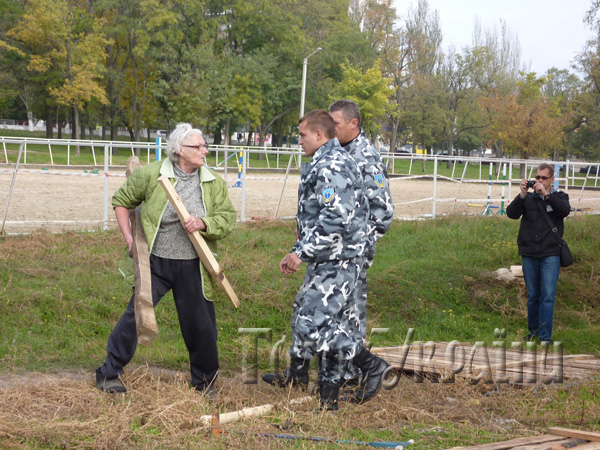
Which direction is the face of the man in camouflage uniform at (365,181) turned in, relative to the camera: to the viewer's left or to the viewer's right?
to the viewer's left

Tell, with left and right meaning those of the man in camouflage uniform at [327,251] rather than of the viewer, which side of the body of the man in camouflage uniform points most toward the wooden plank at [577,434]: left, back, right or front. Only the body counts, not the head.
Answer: back

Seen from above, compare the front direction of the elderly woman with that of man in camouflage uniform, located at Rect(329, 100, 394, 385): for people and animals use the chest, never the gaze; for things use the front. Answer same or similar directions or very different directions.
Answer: very different directions

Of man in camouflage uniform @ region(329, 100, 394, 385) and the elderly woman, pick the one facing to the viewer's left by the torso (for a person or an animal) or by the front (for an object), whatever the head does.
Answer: the man in camouflage uniform

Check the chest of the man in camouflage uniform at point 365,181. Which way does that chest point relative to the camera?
to the viewer's left

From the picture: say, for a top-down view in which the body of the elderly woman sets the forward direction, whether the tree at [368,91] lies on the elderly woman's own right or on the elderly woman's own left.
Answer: on the elderly woman's own left

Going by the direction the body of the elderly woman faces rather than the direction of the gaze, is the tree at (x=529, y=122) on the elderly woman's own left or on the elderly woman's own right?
on the elderly woman's own left

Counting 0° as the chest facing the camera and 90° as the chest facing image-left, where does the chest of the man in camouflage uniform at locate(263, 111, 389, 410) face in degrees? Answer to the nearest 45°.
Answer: approximately 90°

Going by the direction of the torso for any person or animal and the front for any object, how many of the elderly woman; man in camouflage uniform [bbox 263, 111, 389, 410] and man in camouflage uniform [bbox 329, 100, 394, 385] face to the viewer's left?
2
